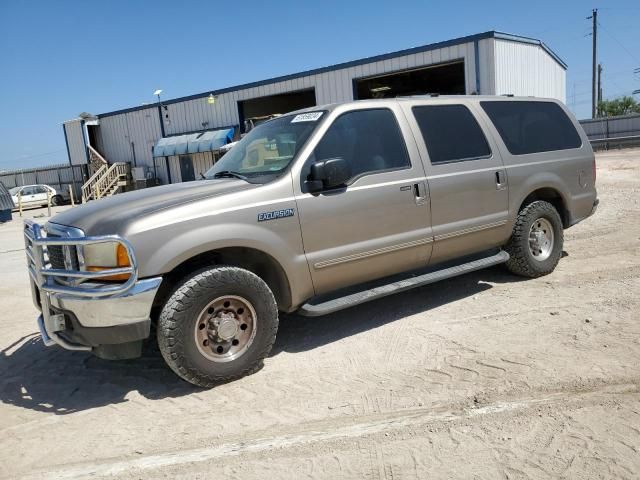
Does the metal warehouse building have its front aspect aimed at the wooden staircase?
no

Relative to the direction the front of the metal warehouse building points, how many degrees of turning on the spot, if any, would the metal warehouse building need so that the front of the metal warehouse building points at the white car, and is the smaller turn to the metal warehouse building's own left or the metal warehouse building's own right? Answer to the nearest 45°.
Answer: approximately 45° to the metal warehouse building's own right

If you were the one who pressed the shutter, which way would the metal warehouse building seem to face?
facing the viewer and to the left of the viewer
